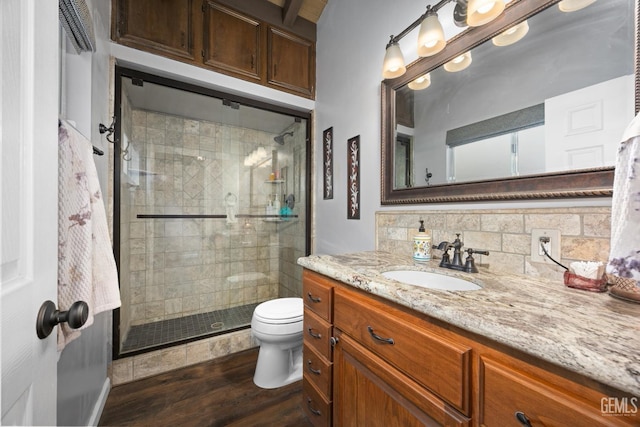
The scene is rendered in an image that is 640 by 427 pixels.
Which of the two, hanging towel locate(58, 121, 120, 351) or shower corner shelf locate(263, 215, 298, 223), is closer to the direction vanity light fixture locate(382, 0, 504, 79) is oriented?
the hanging towel

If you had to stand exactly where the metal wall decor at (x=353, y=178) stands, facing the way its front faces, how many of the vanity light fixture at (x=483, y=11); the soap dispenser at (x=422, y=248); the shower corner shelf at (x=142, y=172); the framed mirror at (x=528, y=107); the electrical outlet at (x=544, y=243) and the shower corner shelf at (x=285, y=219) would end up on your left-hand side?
4

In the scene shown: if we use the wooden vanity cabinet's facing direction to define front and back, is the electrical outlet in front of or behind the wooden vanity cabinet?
behind

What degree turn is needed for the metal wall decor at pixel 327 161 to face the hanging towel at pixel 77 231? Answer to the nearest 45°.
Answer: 0° — it already faces it

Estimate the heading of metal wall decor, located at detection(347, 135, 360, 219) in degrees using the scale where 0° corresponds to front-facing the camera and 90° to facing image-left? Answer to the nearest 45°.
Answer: approximately 45°

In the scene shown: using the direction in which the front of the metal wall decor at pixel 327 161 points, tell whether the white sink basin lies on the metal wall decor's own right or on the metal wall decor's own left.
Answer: on the metal wall decor's own left

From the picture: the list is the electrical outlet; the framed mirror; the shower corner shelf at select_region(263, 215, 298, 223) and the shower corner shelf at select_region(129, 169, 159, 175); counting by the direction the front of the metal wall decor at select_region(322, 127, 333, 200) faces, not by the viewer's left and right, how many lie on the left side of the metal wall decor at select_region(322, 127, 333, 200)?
2

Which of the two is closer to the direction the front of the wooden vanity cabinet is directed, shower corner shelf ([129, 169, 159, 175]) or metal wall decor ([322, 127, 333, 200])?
the shower corner shelf

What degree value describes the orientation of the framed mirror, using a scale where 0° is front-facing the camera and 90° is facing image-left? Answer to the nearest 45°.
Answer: approximately 45°

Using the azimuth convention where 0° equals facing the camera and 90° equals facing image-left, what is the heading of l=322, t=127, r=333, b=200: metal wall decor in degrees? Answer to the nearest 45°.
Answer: approximately 45°
